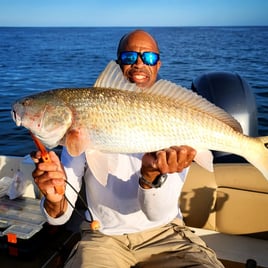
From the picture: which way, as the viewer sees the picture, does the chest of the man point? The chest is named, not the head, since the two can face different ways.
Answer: toward the camera

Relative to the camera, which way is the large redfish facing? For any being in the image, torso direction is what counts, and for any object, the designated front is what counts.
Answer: to the viewer's left

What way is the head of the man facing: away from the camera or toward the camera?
toward the camera
